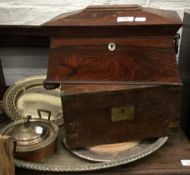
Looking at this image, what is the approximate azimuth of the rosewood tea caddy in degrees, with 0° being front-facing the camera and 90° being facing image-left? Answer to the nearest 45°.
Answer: approximately 0°
